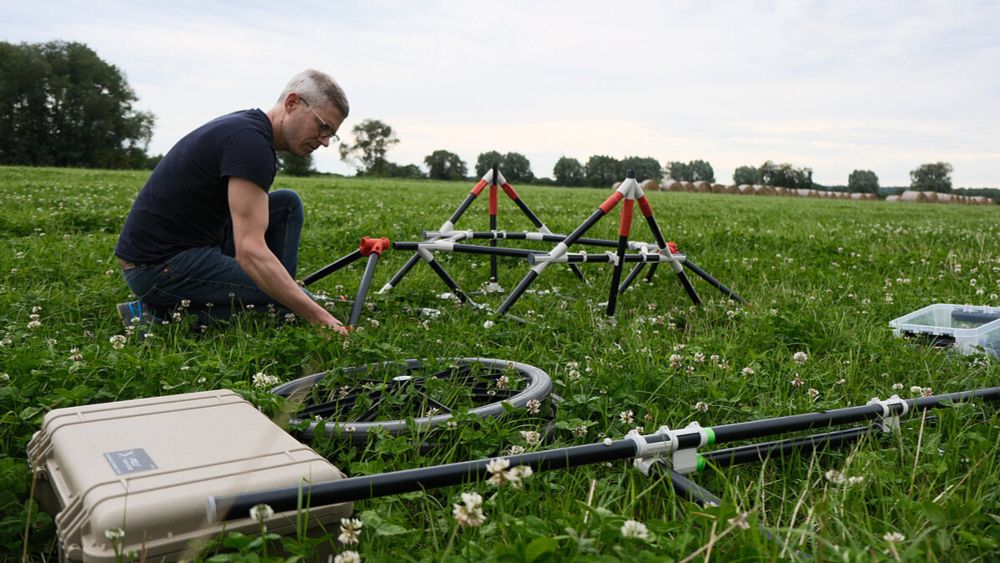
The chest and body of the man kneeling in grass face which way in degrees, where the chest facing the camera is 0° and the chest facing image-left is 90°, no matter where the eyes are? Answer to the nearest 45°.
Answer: approximately 270°

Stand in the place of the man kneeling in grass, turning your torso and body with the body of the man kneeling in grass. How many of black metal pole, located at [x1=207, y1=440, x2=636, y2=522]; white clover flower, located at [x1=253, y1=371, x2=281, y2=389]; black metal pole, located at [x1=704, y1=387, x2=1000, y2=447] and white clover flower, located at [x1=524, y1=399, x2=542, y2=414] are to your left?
0

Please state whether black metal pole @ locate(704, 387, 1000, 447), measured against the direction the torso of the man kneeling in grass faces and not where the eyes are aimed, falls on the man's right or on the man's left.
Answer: on the man's right

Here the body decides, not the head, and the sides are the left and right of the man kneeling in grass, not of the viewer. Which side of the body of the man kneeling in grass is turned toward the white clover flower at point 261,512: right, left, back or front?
right

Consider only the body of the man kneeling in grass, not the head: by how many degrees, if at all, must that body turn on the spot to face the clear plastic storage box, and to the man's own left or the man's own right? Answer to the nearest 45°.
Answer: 0° — they already face it

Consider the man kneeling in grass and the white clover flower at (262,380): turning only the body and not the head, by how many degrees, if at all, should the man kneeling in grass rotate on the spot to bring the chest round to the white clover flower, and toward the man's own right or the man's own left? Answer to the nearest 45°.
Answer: approximately 90° to the man's own right

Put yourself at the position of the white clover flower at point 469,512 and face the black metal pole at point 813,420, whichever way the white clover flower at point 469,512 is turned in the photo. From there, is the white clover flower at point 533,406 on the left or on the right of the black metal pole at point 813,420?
left

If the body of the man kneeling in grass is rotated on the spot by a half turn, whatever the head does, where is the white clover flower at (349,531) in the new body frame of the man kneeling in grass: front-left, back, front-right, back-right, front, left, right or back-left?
left

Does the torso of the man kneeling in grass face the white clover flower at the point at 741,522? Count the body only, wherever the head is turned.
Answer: no

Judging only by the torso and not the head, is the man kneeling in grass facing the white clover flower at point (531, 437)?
no

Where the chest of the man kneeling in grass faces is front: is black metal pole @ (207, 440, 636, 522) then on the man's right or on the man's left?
on the man's right

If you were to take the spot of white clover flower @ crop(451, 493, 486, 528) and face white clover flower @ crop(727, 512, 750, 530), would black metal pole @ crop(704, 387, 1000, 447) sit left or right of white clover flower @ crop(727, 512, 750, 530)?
left

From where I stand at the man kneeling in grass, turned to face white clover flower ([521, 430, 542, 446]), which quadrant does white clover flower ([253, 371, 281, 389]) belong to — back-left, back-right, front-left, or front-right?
front-right

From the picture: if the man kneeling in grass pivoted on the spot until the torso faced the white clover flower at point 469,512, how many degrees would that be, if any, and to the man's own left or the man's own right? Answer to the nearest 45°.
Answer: approximately 90° to the man's own right

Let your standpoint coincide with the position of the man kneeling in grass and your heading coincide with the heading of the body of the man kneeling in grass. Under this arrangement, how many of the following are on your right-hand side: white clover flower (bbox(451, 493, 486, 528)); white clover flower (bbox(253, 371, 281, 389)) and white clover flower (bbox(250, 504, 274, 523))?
3

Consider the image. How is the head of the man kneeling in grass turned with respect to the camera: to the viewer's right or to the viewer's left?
to the viewer's right

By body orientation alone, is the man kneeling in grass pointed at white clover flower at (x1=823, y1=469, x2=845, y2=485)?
no

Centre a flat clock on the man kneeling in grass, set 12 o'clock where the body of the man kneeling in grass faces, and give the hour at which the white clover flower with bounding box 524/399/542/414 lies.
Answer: The white clover flower is roughly at 2 o'clock from the man kneeling in grass.
